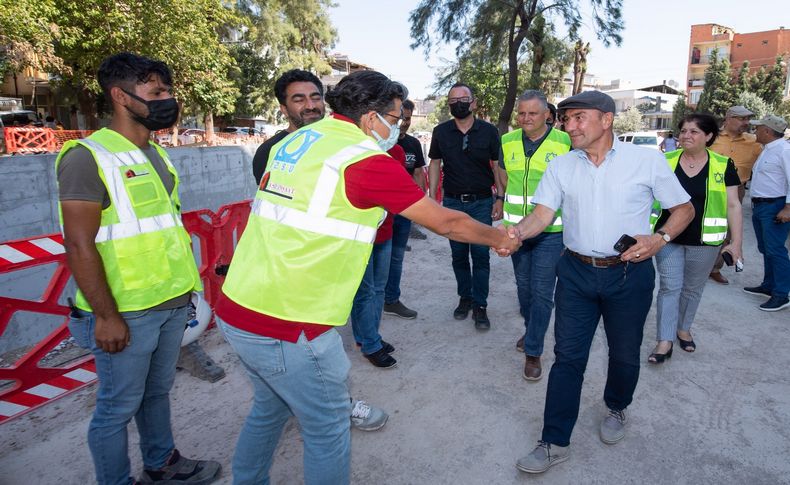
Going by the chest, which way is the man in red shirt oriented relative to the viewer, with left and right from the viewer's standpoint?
facing away from the viewer and to the right of the viewer

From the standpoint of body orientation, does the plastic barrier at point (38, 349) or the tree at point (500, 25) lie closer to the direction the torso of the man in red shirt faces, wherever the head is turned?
the tree

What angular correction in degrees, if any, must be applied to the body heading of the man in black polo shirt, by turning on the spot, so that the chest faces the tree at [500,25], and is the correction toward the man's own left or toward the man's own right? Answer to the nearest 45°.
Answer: approximately 180°

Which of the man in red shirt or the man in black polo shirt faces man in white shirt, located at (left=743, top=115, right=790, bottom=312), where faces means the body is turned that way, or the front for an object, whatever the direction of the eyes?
the man in red shirt

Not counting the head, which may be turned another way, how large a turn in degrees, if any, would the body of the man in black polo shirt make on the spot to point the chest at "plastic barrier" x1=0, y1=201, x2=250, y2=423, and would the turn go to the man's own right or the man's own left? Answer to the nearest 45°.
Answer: approximately 45° to the man's own right

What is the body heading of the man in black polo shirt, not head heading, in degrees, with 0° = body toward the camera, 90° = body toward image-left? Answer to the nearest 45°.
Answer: approximately 0°

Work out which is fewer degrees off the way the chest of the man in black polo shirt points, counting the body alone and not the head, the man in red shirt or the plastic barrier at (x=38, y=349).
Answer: the man in red shirt

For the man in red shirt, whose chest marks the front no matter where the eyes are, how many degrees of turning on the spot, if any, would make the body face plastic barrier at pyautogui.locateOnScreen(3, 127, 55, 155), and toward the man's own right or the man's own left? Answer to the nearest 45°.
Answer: approximately 90° to the man's own left

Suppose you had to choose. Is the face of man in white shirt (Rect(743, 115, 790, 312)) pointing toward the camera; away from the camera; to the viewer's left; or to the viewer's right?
to the viewer's left

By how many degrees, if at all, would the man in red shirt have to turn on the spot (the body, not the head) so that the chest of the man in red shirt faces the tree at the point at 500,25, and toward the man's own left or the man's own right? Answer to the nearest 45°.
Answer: approximately 45° to the man's own left

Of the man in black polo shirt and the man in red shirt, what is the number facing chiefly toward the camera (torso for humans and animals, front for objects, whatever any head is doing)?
1
